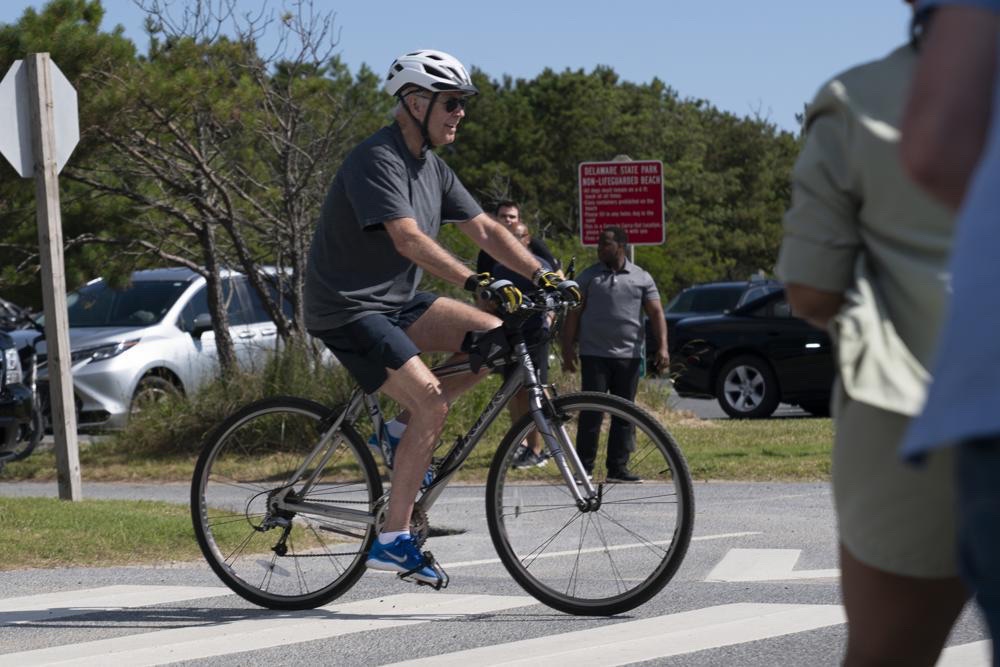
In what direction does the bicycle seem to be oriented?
to the viewer's right

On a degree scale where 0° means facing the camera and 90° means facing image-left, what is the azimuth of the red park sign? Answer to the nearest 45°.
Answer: approximately 0°

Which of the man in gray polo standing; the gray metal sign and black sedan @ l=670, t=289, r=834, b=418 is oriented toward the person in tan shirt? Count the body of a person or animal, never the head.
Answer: the man in gray polo standing

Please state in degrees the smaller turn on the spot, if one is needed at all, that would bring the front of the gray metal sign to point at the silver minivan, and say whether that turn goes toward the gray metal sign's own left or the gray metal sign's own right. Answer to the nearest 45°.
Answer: approximately 45° to the gray metal sign's own right

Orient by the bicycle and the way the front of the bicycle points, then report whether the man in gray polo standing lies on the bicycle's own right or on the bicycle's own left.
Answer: on the bicycle's own left

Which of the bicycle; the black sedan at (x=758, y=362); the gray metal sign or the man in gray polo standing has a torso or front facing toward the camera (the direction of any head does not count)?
the man in gray polo standing

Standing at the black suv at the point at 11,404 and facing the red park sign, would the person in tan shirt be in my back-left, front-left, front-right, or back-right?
back-right

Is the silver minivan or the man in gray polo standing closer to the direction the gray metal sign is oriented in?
the silver minivan

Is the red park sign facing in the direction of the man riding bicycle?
yes

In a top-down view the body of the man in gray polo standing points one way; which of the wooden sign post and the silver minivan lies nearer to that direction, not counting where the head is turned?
the wooden sign post

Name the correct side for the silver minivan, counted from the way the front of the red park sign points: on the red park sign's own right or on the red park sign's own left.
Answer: on the red park sign's own right

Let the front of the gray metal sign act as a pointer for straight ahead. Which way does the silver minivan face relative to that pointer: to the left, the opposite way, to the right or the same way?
to the left
